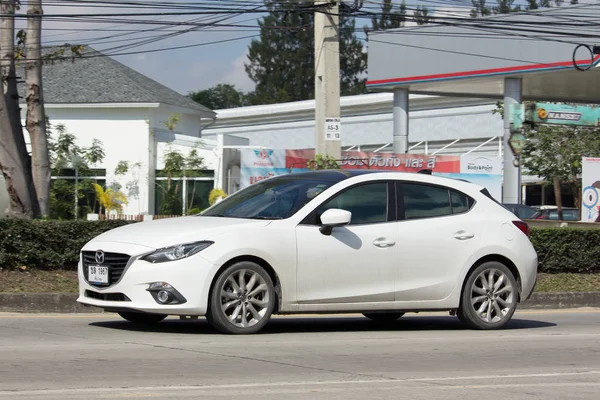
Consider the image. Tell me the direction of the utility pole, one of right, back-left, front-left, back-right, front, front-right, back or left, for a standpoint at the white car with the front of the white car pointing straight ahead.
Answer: back-right

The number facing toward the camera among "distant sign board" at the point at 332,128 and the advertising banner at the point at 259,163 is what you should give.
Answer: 2

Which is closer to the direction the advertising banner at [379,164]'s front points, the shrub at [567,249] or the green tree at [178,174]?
the shrub

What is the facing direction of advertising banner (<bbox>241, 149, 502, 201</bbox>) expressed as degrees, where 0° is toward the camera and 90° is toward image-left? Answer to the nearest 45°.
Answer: approximately 0°

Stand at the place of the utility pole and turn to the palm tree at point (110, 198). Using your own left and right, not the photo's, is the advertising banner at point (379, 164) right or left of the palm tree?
right

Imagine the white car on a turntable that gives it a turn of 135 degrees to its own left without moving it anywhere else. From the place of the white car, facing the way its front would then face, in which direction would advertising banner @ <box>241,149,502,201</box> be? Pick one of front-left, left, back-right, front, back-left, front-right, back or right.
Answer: left

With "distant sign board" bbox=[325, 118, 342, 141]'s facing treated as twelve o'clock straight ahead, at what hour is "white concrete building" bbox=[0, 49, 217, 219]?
The white concrete building is roughly at 5 o'clock from the distant sign board.

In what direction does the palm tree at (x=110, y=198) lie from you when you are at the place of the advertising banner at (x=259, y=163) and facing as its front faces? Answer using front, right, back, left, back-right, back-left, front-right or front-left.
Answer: back-right

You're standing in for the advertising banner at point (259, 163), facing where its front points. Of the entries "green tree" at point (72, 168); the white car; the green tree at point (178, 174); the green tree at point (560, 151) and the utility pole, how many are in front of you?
2

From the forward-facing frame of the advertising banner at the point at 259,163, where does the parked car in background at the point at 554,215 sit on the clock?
The parked car in background is roughly at 8 o'clock from the advertising banner.
